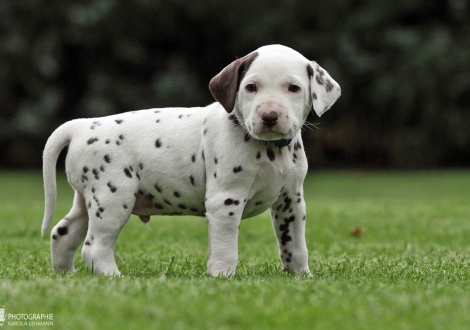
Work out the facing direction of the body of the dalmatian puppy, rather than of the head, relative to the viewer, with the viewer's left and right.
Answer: facing the viewer and to the right of the viewer
